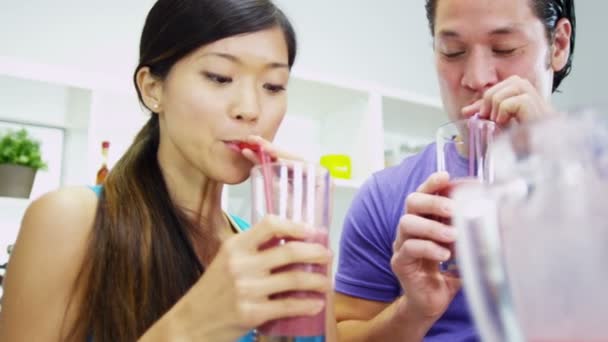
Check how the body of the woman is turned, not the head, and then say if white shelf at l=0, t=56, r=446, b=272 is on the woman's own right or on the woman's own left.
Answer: on the woman's own left

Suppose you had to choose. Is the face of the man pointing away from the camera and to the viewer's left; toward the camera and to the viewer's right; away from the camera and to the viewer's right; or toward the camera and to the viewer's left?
toward the camera and to the viewer's left

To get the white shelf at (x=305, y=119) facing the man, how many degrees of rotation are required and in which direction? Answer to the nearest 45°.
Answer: approximately 45° to its left

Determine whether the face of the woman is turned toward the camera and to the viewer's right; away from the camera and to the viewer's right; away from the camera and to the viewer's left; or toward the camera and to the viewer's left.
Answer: toward the camera and to the viewer's right

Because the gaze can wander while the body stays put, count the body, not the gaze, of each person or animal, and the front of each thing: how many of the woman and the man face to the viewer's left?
0

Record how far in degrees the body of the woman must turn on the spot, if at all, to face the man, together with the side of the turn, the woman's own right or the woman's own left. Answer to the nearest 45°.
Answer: approximately 45° to the woman's own left

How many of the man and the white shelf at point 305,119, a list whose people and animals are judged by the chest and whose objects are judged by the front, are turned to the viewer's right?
0

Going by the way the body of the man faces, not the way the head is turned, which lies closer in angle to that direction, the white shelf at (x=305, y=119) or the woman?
the woman

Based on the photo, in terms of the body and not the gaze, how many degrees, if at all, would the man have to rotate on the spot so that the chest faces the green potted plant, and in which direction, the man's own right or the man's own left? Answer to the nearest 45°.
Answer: approximately 90° to the man's own right

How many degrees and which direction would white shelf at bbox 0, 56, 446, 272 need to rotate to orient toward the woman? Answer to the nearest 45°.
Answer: approximately 45° to its left

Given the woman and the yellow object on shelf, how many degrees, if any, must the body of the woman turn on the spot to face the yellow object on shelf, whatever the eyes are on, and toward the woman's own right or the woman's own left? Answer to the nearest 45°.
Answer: approximately 90° to the woman's own left

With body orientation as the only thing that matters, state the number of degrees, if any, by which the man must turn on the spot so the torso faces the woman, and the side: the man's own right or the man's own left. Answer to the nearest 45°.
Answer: approximately 45° to the man's own right

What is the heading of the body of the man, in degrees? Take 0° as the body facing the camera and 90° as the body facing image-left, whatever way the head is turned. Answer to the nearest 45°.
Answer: approximately 0°
